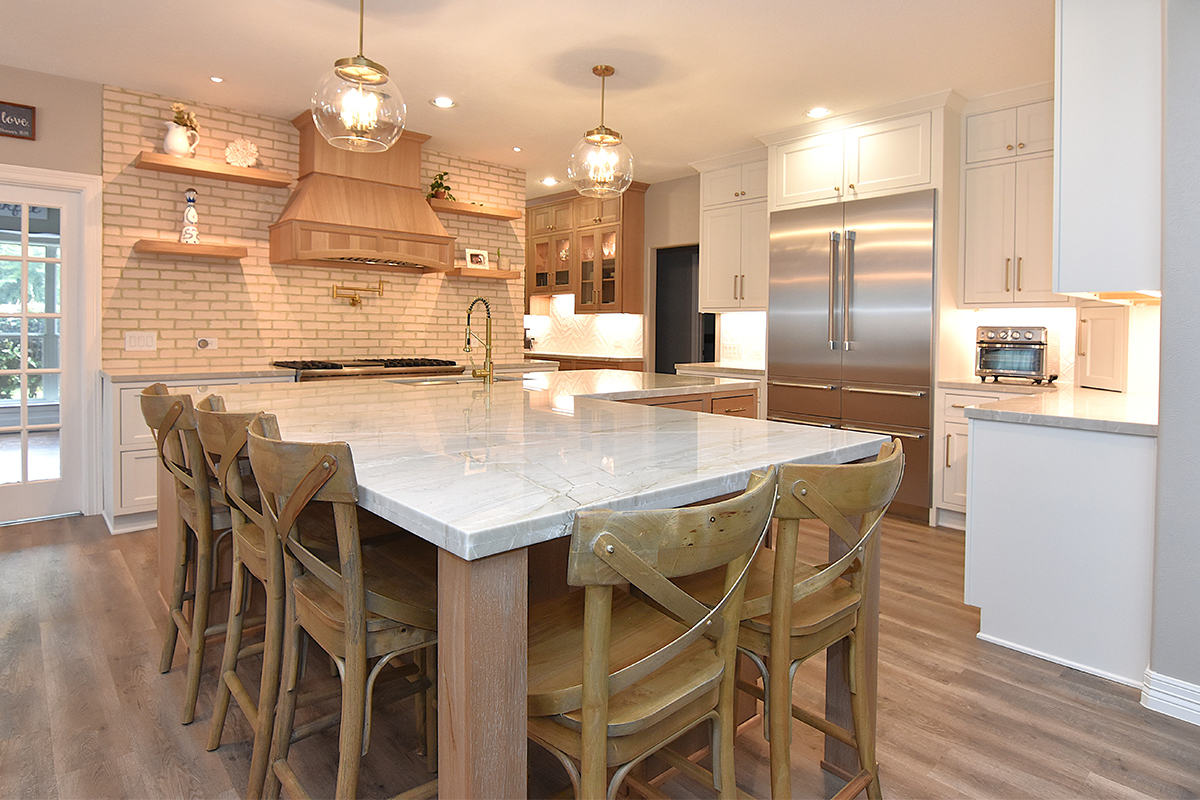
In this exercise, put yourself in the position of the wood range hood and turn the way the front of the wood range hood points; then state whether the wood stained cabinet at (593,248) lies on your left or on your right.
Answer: on your left

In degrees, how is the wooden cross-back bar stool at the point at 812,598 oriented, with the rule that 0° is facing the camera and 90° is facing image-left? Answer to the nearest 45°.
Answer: approximately 135°

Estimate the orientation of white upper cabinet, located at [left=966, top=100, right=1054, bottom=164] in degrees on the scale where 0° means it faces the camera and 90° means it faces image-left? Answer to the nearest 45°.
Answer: approximately 45°

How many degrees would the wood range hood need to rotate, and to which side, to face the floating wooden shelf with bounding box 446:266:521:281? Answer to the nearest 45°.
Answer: approximately 90° to its left

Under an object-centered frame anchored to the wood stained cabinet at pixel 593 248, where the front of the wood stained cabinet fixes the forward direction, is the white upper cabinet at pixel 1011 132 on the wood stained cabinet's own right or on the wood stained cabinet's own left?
on the wood stained cabinet's own left

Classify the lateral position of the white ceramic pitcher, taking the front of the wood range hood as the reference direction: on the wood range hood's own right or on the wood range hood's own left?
on the wood range hood's own right

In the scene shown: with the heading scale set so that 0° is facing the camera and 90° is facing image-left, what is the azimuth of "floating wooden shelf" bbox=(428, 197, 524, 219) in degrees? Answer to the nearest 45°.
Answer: approximately 315°

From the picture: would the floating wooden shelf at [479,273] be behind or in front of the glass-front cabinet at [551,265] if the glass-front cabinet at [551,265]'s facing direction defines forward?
in front

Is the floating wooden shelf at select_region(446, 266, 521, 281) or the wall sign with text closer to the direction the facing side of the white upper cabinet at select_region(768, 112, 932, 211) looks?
the wall sign with text

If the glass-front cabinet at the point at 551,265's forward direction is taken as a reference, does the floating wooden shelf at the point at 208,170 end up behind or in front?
in front
